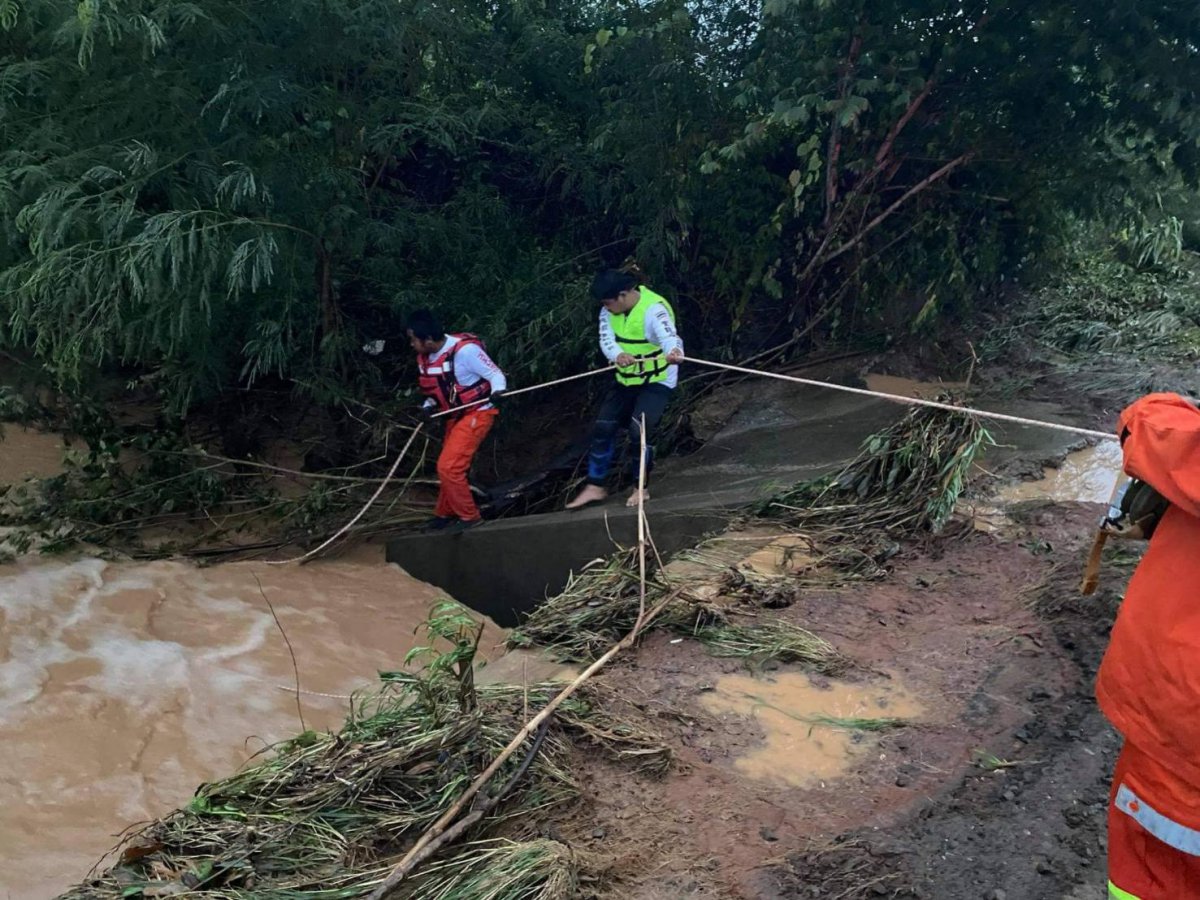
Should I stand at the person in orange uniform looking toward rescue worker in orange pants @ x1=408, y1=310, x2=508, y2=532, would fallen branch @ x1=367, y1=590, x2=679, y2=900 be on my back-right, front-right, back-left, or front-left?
front-left

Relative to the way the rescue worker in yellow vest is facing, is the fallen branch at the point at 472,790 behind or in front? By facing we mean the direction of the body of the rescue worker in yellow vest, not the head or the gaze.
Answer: in front

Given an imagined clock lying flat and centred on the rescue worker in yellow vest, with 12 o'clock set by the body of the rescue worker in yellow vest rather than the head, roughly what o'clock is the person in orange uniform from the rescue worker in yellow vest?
The person in orange uniform is roughly at 10 o'clock from the rescue worker in yellow vest.

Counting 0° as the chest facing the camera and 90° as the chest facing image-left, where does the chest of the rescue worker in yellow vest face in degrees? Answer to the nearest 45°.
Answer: approximately 45°

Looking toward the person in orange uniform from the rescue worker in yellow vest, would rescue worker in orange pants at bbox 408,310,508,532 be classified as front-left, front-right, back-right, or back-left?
back-right

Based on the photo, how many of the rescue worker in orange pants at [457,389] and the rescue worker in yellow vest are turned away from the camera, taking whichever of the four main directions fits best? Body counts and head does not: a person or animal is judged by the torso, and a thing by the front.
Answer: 0
